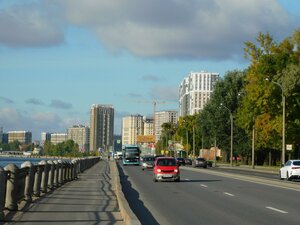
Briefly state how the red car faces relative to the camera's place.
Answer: facing the viewer

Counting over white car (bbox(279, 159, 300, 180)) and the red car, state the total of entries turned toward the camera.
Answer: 1

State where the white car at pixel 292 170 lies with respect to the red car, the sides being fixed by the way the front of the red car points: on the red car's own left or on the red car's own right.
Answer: on the red car's own left

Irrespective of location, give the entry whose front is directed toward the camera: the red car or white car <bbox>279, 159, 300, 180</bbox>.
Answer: the red car

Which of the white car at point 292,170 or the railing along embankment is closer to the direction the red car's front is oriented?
the railing along embankment

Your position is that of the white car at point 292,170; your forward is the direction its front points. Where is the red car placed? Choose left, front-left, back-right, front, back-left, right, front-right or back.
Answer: left

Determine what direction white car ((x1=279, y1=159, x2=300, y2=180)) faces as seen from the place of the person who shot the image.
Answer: facing away from the viewer and to the left of the viewer

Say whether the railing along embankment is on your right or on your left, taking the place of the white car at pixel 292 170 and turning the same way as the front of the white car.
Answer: on your left
